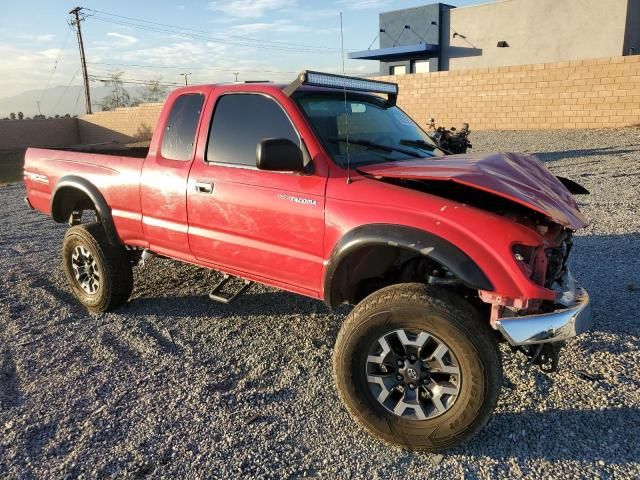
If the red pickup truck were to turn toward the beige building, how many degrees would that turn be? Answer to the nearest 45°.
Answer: approximately 135° to its left

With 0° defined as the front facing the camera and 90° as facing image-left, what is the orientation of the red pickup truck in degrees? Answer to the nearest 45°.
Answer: approximately 315°
